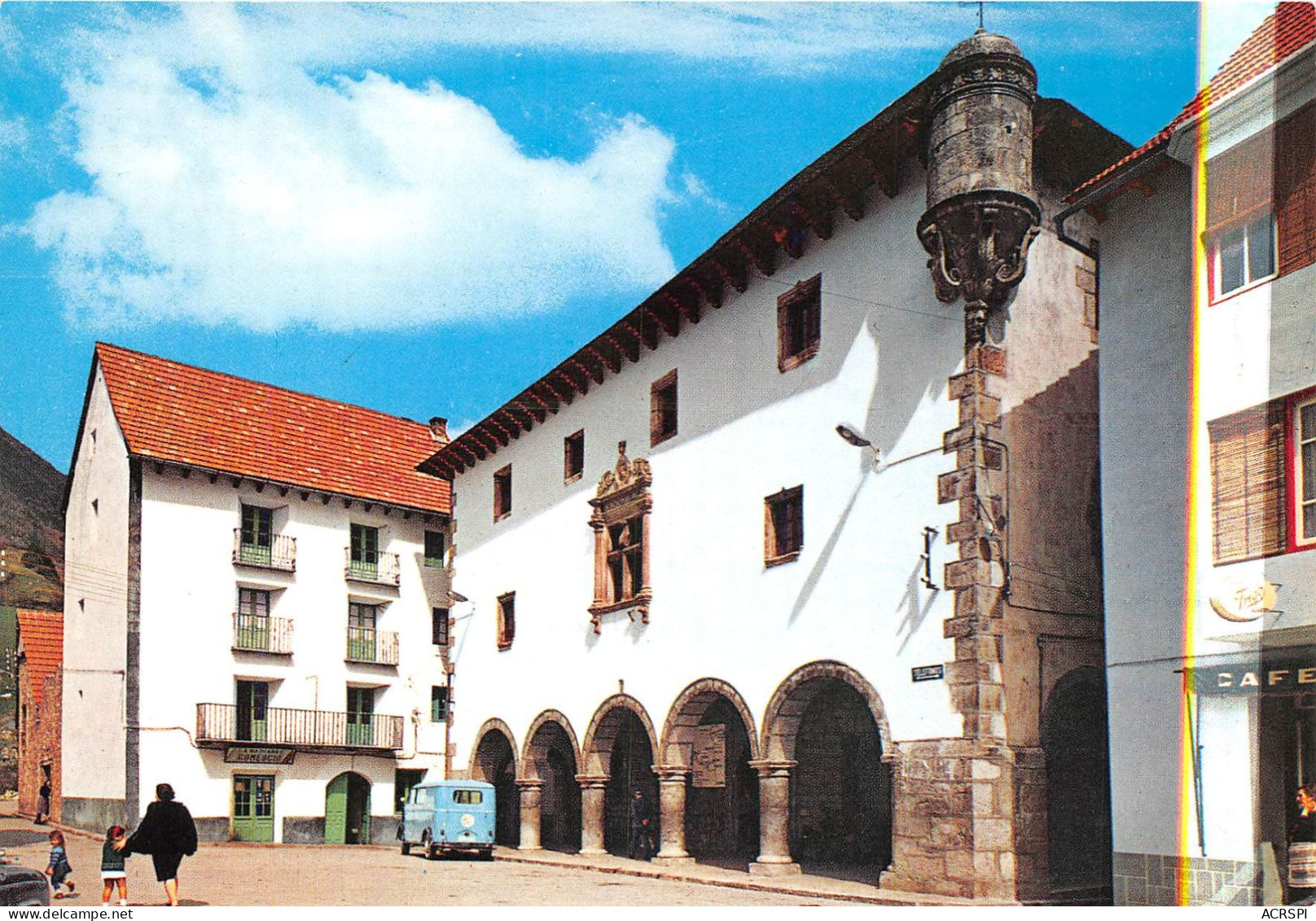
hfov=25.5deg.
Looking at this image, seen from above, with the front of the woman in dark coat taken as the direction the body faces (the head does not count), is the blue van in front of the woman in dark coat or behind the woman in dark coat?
in front

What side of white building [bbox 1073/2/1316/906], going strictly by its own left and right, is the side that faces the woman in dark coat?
front

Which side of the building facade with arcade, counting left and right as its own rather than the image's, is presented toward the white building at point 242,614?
right

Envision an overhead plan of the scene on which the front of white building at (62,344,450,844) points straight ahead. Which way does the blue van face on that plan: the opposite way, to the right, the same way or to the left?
the opposite way

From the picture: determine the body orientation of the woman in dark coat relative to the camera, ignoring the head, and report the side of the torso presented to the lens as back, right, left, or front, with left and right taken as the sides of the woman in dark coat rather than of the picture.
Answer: back

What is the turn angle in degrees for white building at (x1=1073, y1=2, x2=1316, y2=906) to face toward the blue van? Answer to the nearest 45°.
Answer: approximately 90° to its right

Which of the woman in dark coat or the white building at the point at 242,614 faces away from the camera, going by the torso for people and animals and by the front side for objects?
the woman in dark coat

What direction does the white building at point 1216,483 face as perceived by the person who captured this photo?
facing the viewer and to the left of the viewer

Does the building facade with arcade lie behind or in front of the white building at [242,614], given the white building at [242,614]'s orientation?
in front

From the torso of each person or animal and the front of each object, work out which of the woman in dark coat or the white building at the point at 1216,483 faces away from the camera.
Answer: the woman in dark coat

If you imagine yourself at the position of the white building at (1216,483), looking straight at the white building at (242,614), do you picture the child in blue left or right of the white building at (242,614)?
left

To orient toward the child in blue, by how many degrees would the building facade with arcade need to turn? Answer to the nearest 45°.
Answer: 0° — it already faces them

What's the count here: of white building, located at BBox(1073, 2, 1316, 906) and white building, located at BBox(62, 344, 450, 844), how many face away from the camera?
0

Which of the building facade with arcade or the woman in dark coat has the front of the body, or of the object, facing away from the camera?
the woman in dark coat

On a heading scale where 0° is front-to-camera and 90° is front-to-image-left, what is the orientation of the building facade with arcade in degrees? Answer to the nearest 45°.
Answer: approximately 45°

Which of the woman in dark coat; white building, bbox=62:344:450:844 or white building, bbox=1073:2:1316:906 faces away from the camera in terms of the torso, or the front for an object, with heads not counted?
the woman in dark coat
